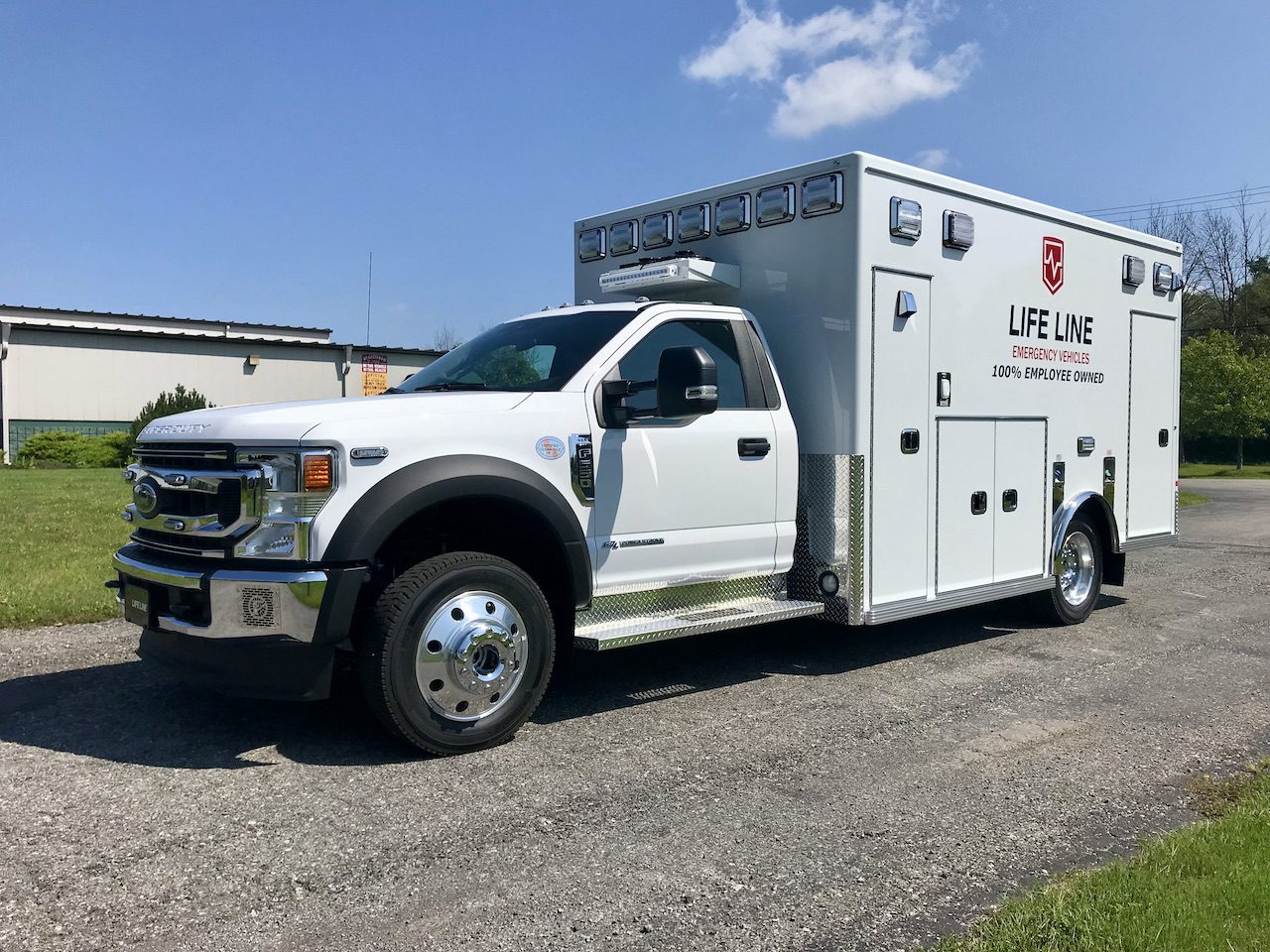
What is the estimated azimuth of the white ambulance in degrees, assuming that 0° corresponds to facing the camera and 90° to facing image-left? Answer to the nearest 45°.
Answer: approximately 45°

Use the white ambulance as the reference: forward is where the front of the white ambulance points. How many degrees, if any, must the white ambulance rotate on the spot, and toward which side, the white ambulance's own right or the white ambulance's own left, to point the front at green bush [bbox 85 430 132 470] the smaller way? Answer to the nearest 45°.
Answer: approximately 90° to the white ambulance's own right

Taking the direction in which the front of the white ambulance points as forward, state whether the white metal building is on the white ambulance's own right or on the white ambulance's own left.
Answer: on the white ambulance's own right

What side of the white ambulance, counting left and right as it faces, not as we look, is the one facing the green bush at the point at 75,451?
right
